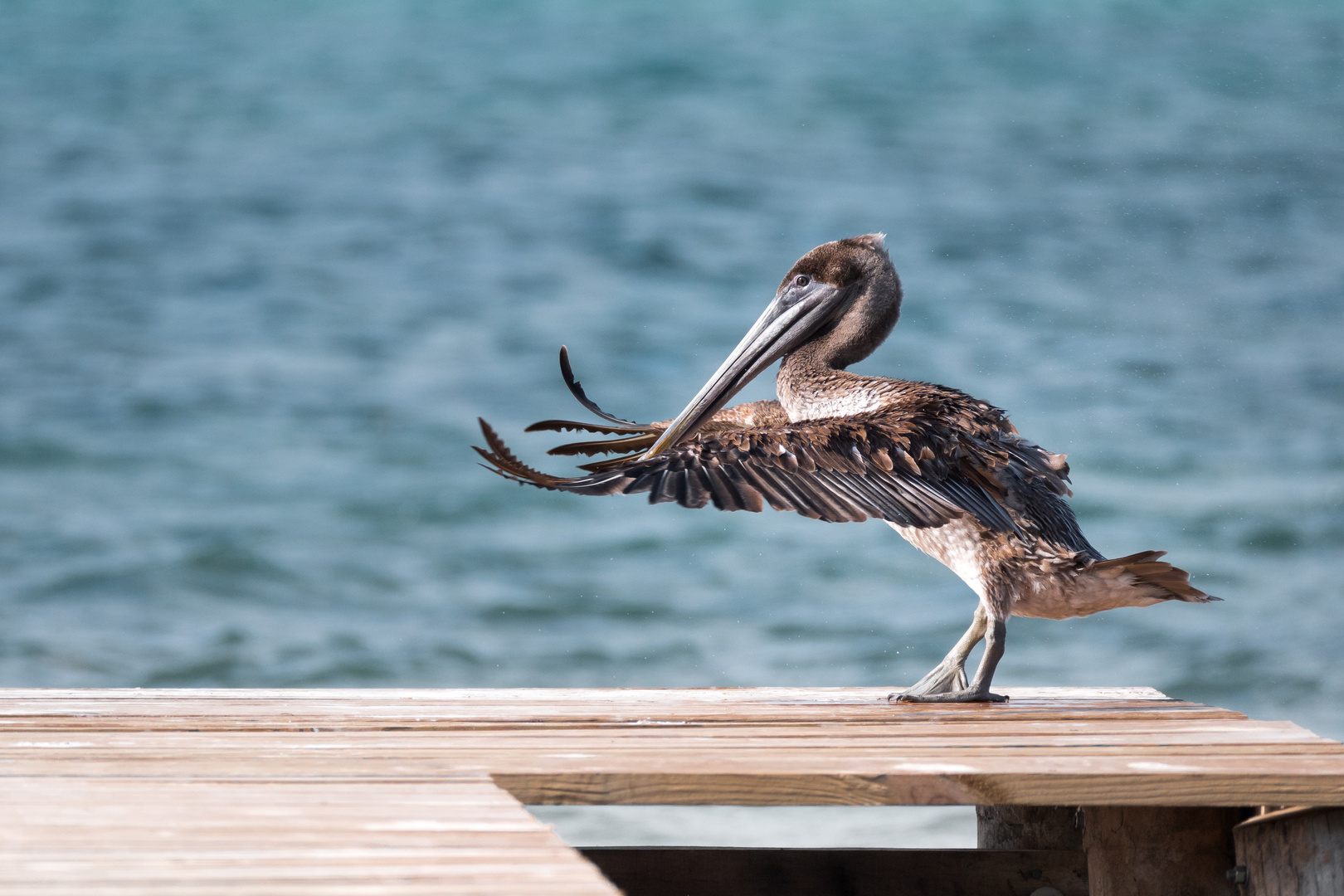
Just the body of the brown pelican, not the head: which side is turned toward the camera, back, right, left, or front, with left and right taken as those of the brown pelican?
left
